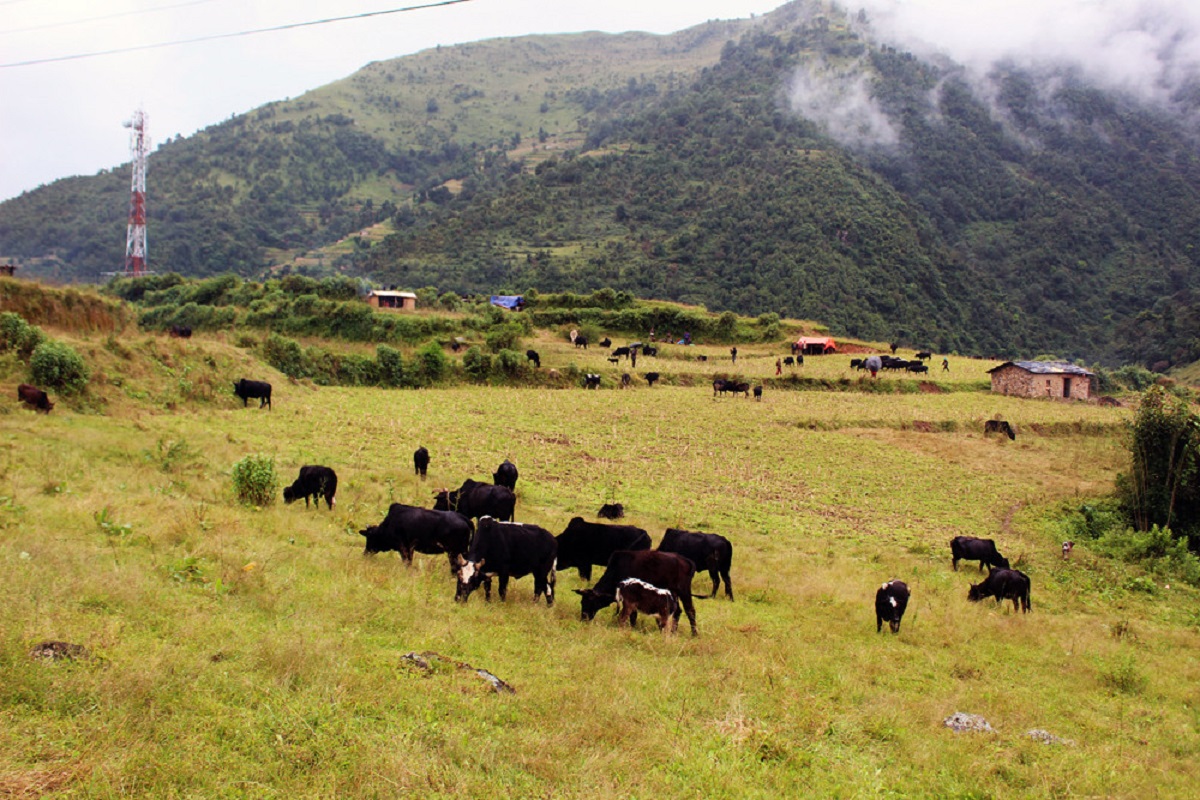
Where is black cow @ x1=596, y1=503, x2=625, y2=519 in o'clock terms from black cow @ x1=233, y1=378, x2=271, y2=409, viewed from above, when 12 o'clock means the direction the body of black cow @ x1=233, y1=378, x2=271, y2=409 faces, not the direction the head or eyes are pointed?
black cow @ x1=596, y1=503, x2=625, y2=519 is roughly at 8 o'clock from black cow @ x1=233, y1=378, x2=271, y2=409.

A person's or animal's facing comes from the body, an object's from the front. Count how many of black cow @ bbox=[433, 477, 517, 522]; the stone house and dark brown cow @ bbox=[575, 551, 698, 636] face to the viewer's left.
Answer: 2

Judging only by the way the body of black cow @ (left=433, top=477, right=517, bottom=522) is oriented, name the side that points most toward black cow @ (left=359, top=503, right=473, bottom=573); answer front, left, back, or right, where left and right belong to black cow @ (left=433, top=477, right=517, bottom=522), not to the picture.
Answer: left

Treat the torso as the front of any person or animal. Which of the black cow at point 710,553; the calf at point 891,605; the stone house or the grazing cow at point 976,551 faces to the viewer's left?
the black cow

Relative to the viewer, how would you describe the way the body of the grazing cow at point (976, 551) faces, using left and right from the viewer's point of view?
facing to the right of the viewer

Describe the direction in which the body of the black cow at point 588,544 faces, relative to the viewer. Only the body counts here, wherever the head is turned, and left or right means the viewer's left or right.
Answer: facing to the left of the viewer

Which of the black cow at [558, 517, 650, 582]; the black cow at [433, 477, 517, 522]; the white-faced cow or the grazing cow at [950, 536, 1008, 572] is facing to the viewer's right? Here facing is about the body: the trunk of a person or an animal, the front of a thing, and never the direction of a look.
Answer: the grazing cow

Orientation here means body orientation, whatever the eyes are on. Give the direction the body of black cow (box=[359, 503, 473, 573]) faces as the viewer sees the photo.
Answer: to the viewer's left

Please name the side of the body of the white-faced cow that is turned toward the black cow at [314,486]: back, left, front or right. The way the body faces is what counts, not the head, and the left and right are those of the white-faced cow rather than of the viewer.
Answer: right

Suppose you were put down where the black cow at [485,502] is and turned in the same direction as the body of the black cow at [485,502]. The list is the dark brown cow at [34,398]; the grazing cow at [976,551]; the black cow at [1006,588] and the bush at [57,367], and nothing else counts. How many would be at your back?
2
